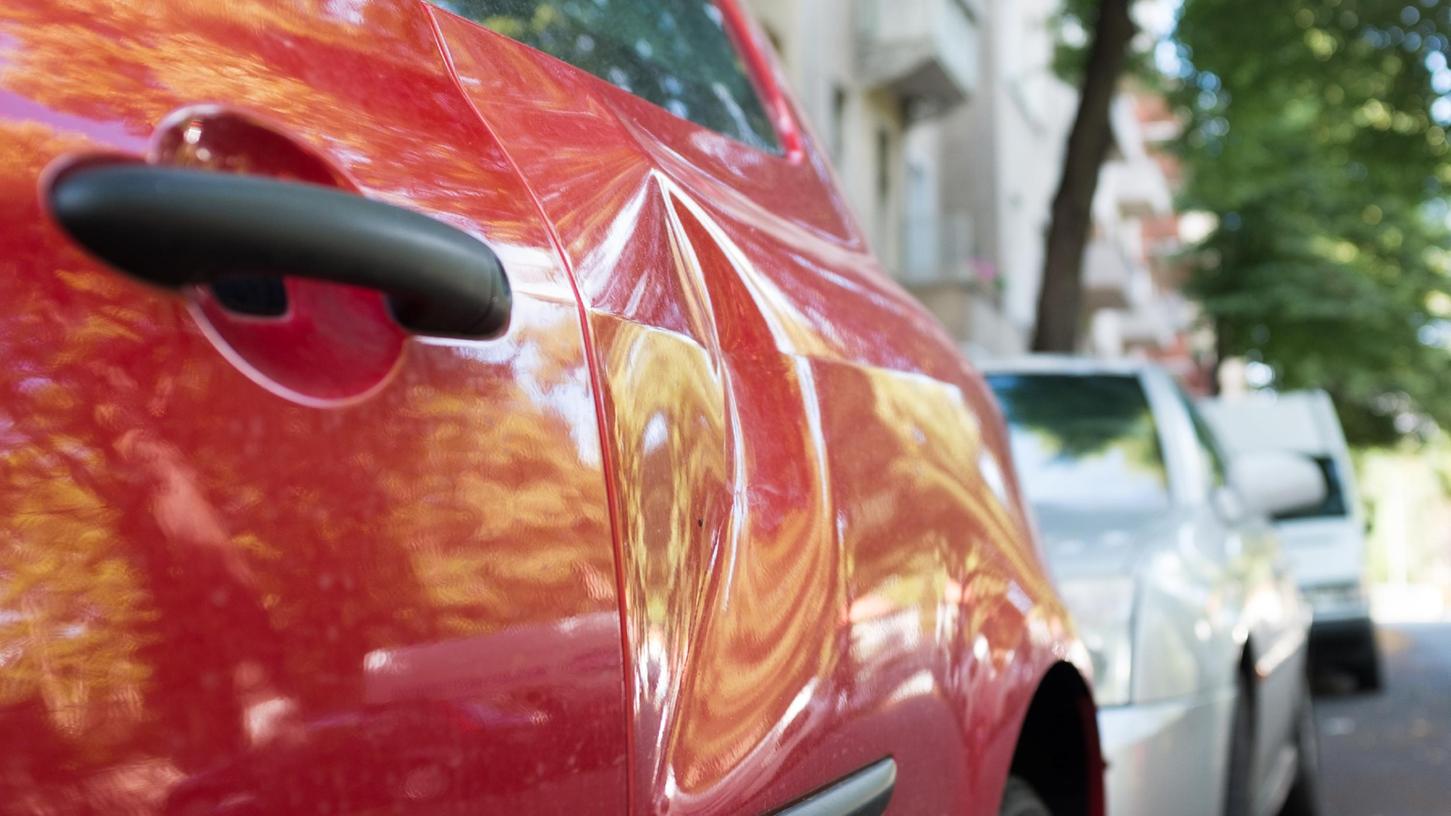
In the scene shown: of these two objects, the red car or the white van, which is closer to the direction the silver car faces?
the red car

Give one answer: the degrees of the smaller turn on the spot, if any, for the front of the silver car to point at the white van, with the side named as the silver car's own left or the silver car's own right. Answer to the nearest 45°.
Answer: approximately 135° to the silver car's own right

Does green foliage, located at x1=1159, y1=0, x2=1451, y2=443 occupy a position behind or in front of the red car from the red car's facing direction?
behind

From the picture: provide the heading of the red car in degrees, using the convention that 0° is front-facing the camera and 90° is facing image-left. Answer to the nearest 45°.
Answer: approximately 45°

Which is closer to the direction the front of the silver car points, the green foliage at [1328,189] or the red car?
the red car

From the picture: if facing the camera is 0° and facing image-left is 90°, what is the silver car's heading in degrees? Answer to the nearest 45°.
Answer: approximately 45°

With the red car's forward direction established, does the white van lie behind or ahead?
behind

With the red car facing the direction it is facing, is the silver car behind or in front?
behind

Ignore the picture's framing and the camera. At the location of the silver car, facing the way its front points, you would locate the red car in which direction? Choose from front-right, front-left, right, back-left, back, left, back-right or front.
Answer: front-left
